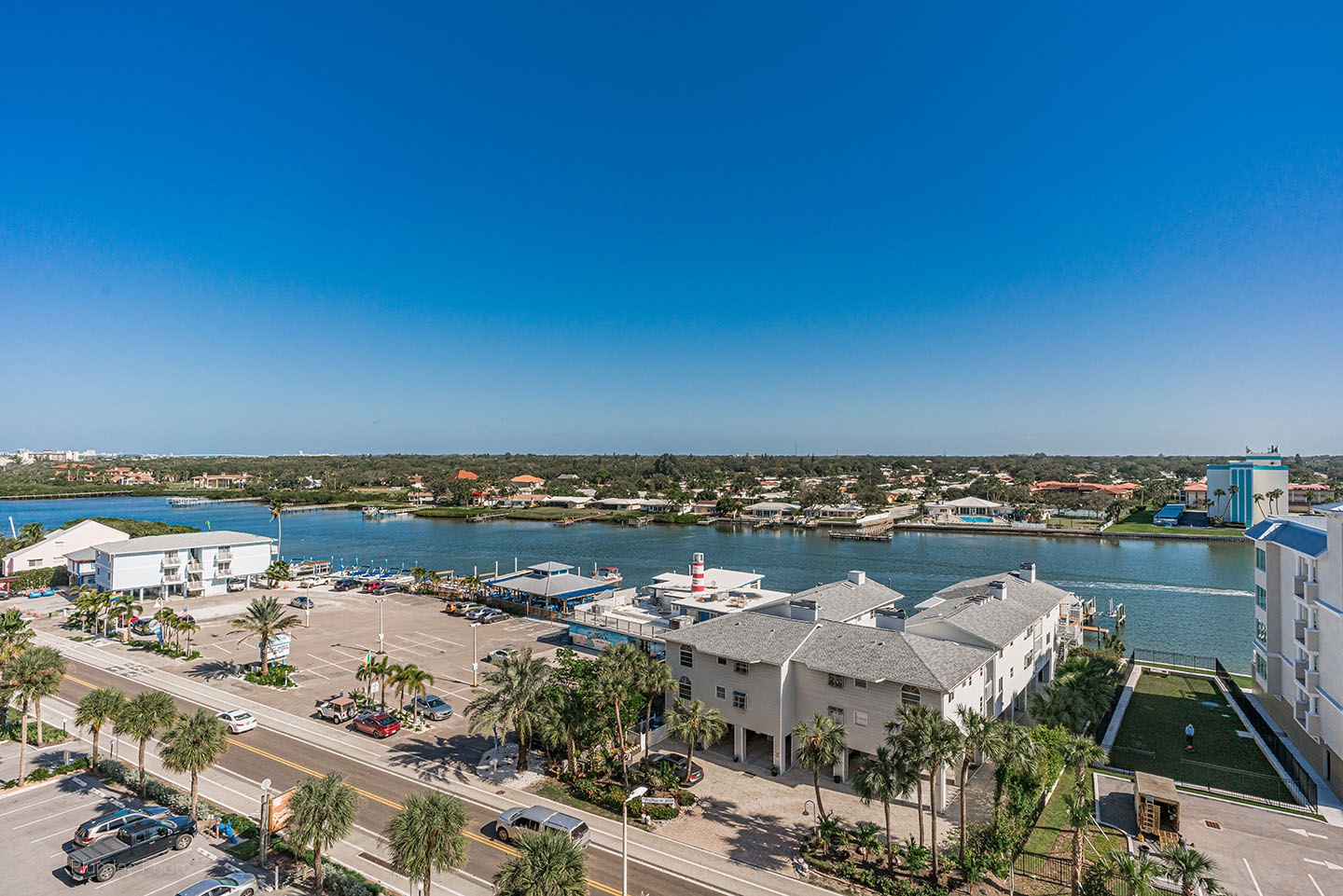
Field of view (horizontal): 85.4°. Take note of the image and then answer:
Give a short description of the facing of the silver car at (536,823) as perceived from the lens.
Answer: facing away from the viewer and to the left of the viewer

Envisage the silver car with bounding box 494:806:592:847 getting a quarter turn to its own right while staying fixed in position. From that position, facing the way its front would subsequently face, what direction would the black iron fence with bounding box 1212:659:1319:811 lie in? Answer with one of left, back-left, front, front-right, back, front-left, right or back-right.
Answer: front-right

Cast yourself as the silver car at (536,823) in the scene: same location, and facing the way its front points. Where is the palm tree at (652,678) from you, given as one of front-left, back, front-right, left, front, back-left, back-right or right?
right

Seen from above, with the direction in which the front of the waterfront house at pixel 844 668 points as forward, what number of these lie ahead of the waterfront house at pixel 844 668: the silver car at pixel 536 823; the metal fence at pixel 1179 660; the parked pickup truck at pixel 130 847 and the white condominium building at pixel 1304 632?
2

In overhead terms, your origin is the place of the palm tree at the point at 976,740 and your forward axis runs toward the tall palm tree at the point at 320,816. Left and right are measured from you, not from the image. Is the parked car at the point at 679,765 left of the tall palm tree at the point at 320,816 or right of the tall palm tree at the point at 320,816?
right
